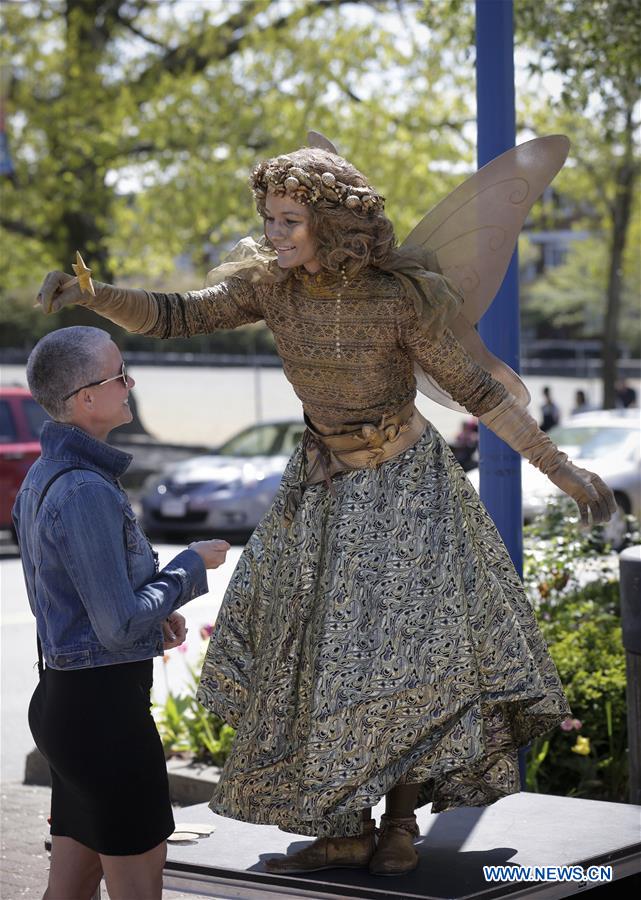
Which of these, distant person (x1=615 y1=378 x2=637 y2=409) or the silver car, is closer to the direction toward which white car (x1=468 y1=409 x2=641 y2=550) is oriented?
the silver car

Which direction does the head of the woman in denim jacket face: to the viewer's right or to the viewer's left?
to the viewer's right

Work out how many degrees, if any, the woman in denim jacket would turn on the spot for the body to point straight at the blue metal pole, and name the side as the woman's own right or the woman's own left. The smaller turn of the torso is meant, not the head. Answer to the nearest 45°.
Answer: approximately 45° to the woman's own left

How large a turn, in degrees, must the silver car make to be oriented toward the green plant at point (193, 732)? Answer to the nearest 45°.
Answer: approximately 45° to its left

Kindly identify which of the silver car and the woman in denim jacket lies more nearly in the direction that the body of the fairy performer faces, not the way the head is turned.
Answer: the woman in denim jacket

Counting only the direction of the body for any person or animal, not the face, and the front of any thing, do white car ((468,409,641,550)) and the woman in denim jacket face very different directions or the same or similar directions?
very different directions

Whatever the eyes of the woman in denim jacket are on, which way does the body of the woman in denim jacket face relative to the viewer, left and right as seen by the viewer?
facing to the right of the viewer
